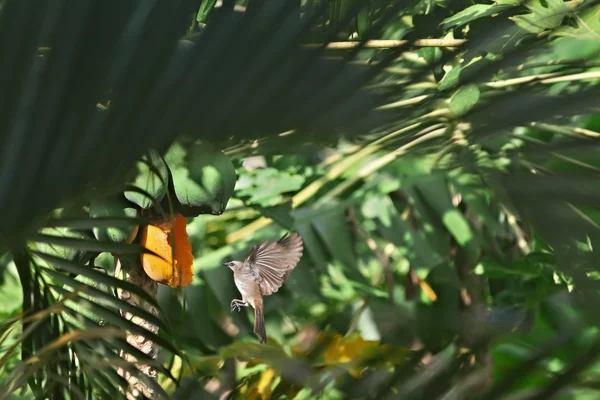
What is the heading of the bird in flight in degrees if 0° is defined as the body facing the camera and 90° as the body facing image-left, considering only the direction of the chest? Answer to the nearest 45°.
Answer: approximately 90°
